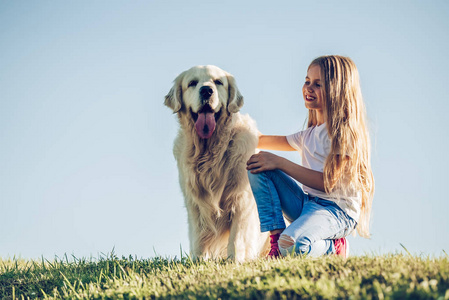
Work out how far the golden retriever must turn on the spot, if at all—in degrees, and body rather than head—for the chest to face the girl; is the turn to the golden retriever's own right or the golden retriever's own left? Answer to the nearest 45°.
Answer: approximately 45° to the golden retriever's own left

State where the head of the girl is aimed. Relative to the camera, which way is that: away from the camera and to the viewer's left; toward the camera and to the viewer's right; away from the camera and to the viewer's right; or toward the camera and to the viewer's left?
toward the camera and to the viewer's left

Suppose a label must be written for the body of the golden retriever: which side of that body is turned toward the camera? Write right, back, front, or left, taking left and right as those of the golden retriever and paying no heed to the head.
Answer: front
